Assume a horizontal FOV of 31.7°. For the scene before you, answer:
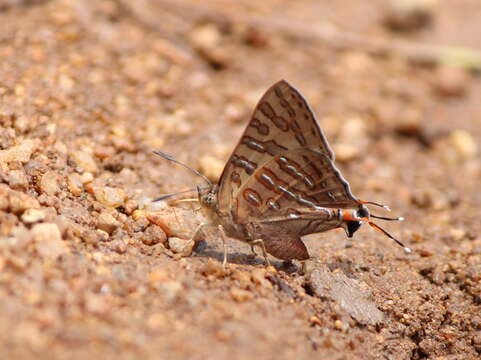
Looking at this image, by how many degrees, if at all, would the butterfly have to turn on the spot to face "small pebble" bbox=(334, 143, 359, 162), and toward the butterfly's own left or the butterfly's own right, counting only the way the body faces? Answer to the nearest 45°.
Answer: approximately 90° to the butterfly's own right

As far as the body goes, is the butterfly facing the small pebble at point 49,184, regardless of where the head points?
yes

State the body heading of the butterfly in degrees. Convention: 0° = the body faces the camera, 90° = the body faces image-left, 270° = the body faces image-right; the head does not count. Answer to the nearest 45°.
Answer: approximately 90°

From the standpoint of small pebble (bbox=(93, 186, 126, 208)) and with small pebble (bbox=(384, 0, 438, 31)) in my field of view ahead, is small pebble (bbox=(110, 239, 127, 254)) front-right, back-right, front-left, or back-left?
back-right

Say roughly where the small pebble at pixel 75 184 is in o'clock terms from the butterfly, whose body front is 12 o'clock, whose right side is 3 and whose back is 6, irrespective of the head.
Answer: The small pebble is roughly at 12 o'clock from the butterfly.

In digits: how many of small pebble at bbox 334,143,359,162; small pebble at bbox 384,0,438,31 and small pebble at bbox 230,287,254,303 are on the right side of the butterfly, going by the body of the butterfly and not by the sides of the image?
2

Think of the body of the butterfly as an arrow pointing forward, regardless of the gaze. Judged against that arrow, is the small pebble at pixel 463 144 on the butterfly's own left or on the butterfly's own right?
on the butterfly's own right

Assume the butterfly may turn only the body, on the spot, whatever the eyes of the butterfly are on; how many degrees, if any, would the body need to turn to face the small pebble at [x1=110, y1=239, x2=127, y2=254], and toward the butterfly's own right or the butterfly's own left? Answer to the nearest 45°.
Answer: approximately 45° to the butterfly's own left
